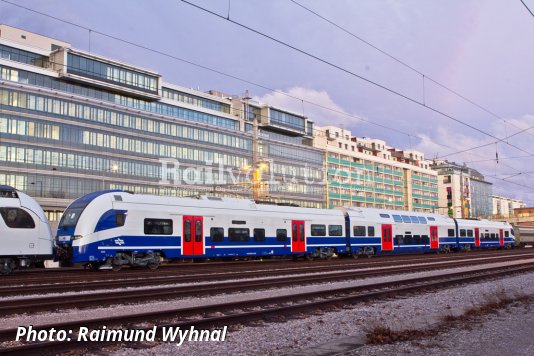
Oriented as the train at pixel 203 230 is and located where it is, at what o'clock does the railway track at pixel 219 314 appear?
The railway track is roughly at 10 o'clock from the train.

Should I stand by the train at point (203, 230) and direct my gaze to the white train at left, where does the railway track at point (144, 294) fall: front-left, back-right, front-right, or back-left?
front-left

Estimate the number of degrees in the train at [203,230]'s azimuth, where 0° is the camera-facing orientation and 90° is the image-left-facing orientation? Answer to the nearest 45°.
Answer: approximately 45°

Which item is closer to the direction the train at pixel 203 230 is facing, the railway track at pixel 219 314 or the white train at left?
the white train at left

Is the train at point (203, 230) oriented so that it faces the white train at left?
yes

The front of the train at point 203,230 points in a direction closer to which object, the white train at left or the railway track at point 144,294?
the white train at left

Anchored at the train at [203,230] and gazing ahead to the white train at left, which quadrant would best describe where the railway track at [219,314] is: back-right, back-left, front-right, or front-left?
front-left
